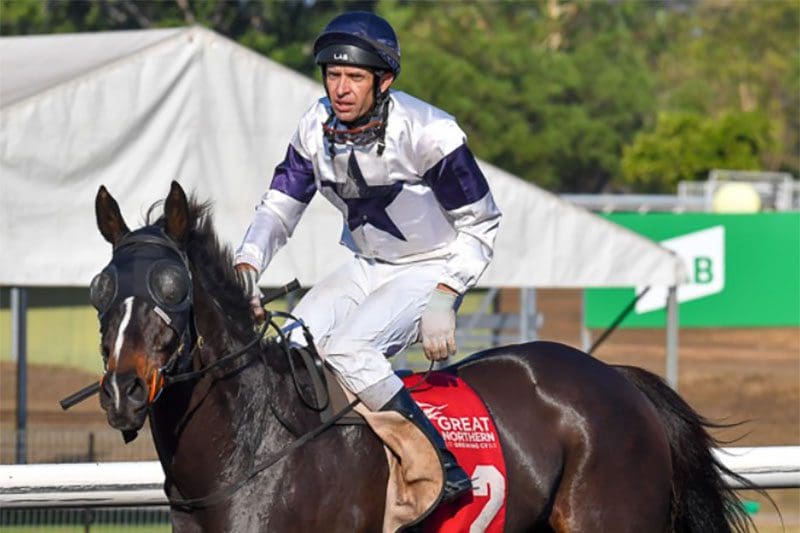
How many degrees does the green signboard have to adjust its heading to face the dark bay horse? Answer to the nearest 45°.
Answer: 0° — it already faces it

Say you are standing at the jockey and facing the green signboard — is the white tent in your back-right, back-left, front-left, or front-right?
front-left

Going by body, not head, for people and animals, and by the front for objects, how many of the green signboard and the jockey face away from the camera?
0

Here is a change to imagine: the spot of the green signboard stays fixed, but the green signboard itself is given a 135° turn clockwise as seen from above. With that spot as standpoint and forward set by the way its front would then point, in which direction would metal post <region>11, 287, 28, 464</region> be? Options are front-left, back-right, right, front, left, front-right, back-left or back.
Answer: left

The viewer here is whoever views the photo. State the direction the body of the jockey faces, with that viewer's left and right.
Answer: facing the viewer and to the left of the viewer

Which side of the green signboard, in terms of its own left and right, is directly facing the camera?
front

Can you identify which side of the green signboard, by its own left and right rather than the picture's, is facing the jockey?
front

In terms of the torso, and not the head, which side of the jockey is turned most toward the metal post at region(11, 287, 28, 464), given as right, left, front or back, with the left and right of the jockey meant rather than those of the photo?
right
